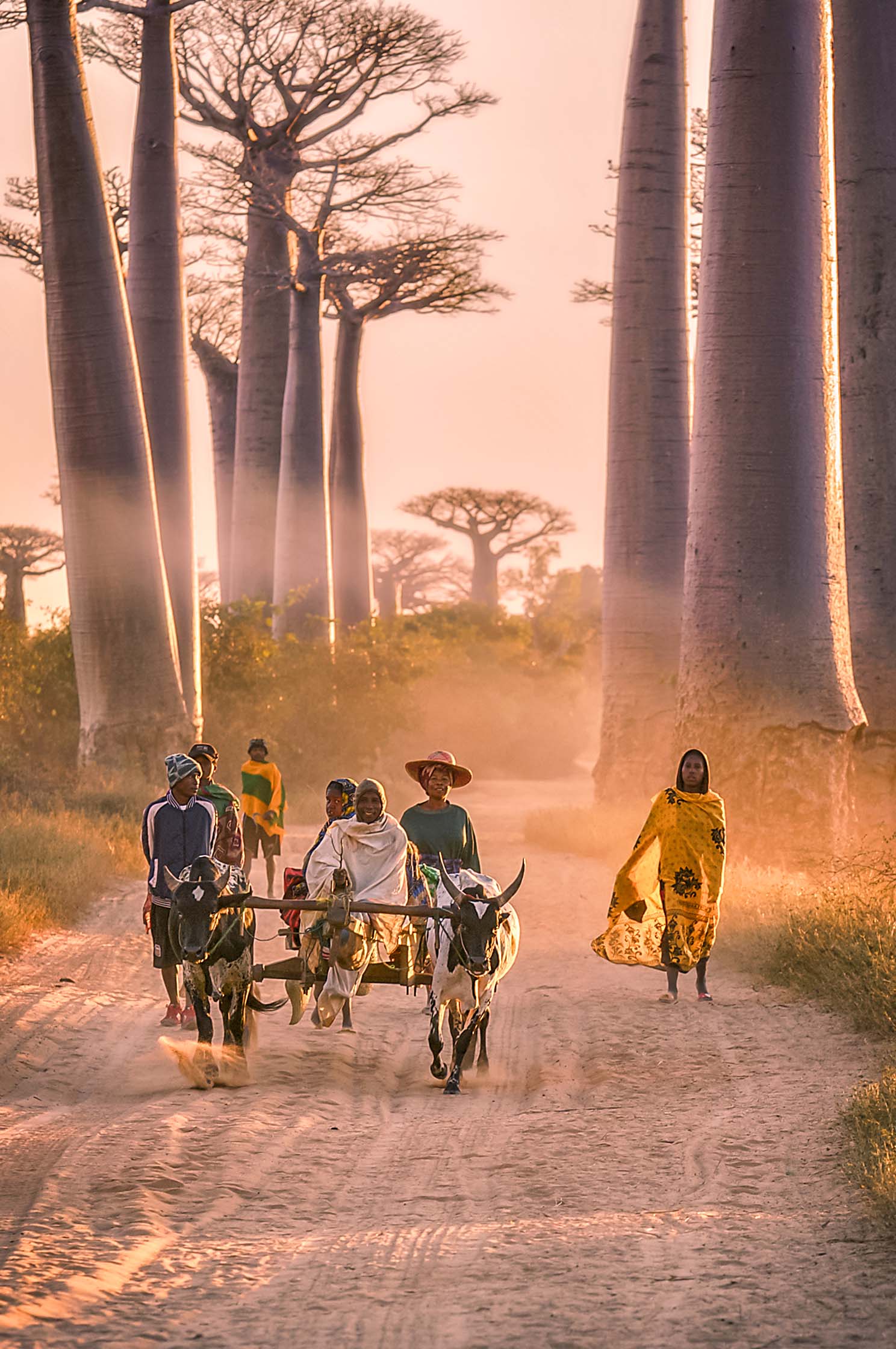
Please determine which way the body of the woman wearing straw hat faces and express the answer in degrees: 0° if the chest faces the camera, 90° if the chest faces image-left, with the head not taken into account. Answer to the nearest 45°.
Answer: approximately 0°

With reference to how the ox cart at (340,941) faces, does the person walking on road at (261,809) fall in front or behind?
behind

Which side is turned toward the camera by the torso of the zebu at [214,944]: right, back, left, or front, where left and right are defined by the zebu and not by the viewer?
front

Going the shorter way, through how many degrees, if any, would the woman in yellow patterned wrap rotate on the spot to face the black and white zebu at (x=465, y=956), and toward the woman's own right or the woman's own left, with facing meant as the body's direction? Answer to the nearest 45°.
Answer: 0° — they already face it

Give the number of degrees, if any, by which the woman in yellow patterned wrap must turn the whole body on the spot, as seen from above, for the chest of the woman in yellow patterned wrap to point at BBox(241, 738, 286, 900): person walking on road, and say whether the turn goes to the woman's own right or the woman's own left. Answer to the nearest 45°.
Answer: approximately 135° to the woman's own right

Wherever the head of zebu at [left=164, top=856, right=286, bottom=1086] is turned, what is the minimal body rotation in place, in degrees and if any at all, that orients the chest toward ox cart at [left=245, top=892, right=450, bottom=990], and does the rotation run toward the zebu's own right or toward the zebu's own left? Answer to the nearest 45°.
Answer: approximately 90° to the zebu's own left

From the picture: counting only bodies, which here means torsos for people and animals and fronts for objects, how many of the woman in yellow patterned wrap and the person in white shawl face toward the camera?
2

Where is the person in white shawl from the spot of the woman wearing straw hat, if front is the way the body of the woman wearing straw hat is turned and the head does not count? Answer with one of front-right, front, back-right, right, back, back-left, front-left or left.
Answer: front-right

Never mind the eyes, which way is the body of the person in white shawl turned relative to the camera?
toward the camera

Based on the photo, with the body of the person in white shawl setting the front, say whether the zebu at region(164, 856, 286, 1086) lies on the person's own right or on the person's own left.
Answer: on the person's own right
